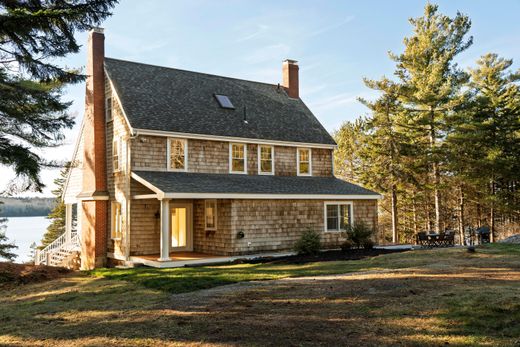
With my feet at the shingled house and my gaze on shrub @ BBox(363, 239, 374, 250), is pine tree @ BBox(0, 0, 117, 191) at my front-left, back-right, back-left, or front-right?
back-right

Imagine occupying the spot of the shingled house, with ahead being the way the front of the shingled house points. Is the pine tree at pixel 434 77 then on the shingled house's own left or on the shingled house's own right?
on the shingled house's own left

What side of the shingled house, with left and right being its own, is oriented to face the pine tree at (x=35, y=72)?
right

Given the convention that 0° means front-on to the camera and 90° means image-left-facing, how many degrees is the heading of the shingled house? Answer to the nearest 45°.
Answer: approximately 315°

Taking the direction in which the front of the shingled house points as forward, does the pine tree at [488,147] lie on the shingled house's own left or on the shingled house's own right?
on the shingled house's own left
